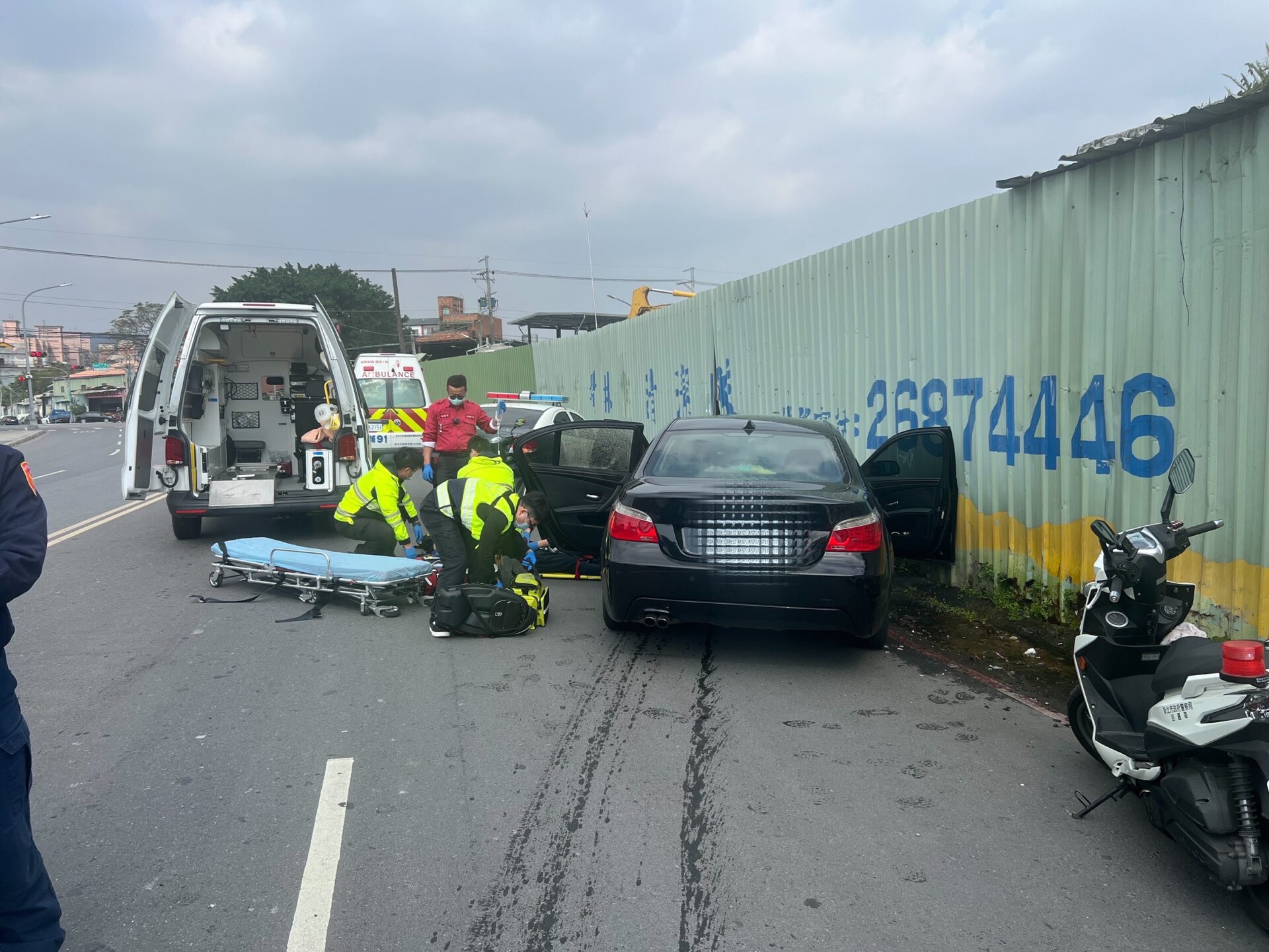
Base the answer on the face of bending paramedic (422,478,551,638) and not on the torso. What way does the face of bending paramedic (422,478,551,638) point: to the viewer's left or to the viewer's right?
to the viewer's right

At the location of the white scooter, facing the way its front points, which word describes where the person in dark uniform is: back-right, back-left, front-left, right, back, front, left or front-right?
left

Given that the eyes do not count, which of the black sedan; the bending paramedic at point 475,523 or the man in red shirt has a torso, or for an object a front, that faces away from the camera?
the black sedan

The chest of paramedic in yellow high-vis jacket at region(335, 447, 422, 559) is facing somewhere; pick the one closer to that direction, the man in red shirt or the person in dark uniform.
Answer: the man in red shirt

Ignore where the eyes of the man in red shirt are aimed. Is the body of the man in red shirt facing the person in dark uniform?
yes

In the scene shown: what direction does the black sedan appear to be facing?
away from the camera

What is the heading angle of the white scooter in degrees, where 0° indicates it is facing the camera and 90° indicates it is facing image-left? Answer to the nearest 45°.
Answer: approximately 135°

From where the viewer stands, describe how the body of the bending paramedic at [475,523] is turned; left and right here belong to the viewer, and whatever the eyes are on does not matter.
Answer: facing to the right of the viewer

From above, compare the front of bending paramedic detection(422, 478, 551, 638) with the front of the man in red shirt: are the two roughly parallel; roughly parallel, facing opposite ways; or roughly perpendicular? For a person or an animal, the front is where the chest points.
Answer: roughly perpendicular

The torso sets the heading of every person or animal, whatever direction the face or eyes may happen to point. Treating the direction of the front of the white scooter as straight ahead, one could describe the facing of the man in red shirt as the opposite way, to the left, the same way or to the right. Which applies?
the opposite way

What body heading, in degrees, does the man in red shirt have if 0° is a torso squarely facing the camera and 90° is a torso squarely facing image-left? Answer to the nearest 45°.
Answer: approximately 0°

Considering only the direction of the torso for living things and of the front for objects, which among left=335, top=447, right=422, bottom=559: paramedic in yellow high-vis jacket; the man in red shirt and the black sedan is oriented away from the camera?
the black sedan
